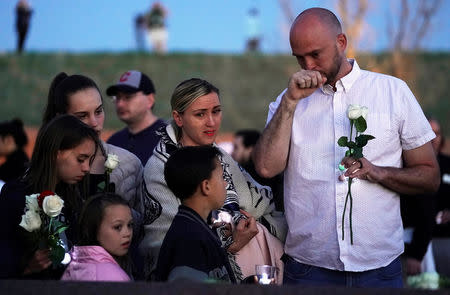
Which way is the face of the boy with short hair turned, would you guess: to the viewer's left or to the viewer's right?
to the viewer's right

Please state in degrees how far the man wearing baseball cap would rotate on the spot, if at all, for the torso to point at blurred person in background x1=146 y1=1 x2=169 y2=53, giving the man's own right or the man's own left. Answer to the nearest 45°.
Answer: approximately 135° to the man's own right

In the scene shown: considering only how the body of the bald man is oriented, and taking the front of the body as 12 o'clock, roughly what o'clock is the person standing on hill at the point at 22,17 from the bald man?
The person standing on hill is roughly at 5 o'clock from the bald man.

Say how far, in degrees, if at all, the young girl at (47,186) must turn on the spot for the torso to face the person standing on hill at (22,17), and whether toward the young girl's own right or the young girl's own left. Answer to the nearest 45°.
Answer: approximately 135° to the young girl's own left

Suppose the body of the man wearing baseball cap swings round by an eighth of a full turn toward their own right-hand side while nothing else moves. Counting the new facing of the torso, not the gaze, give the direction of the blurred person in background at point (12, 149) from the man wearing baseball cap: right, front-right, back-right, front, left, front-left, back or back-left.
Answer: front-right

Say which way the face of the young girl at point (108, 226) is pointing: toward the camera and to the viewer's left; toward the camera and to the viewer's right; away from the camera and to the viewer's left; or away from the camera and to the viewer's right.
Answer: toward the camera and to the viewer's right

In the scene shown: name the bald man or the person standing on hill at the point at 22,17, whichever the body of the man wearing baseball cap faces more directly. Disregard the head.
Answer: the bald man

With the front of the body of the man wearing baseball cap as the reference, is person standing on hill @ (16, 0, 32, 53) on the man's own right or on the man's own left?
on the man's own right

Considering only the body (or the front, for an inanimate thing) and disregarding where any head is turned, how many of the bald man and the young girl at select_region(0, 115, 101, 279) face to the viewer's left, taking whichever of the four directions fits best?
0
